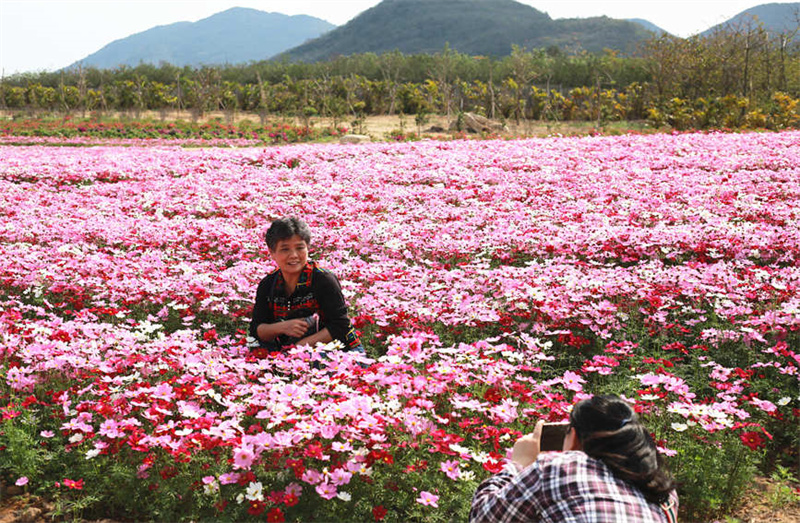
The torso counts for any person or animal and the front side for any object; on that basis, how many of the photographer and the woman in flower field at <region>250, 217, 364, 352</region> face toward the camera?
1

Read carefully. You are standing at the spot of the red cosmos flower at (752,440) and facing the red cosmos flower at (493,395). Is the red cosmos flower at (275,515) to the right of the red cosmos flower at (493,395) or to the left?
left

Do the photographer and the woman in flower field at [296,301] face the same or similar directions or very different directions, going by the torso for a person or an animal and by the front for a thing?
very different directions

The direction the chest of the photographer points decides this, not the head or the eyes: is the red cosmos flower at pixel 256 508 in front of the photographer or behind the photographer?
in front

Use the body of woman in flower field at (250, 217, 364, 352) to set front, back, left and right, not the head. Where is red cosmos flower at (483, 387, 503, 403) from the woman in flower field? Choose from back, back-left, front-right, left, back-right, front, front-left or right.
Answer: front-left

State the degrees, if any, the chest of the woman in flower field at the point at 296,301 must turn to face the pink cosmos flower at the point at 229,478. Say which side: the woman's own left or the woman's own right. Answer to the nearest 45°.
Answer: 0° — they already face it

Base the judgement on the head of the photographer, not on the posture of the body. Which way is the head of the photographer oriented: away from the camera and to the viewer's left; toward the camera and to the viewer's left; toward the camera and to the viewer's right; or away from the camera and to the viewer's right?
away from the camera and to the viewer's left

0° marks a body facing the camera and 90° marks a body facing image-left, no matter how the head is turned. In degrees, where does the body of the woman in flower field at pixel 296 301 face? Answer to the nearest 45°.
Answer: approximately 0°

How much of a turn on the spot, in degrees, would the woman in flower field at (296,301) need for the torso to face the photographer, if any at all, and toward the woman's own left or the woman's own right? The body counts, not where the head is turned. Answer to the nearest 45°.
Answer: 0° — they already face them

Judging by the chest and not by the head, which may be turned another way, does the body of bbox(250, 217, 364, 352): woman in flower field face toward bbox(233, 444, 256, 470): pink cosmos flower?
yes

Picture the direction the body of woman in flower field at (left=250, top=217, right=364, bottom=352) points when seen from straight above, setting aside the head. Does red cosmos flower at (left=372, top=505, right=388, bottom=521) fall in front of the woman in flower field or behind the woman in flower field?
in front

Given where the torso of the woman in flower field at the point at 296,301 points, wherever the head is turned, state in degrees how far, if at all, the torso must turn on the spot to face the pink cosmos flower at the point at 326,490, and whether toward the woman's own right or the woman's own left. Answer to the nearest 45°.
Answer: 0° — they already face it

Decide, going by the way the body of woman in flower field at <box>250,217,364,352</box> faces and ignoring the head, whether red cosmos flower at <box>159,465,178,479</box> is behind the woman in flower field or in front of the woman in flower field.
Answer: in front

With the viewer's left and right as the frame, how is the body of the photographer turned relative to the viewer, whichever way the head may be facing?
facing away from the viewer and to the left of the viewer
